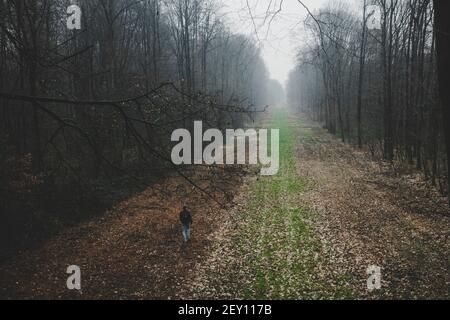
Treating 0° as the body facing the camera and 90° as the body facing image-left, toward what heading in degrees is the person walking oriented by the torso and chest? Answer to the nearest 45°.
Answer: approximately 180°
